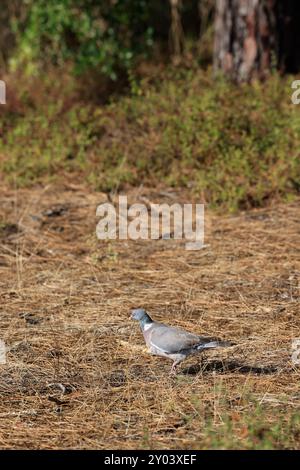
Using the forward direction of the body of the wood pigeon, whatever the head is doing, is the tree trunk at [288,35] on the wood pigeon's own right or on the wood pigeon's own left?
on the wood pigeon's own right

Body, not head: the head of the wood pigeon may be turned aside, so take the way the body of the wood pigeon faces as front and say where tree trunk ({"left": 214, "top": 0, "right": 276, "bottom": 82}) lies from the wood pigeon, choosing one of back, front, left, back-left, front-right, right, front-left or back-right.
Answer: right

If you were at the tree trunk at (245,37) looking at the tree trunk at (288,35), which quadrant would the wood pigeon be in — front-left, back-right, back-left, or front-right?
back-right

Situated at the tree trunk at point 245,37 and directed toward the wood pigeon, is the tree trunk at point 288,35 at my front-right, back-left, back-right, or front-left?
back-left

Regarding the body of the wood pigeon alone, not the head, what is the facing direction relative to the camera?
to the viewer's left
